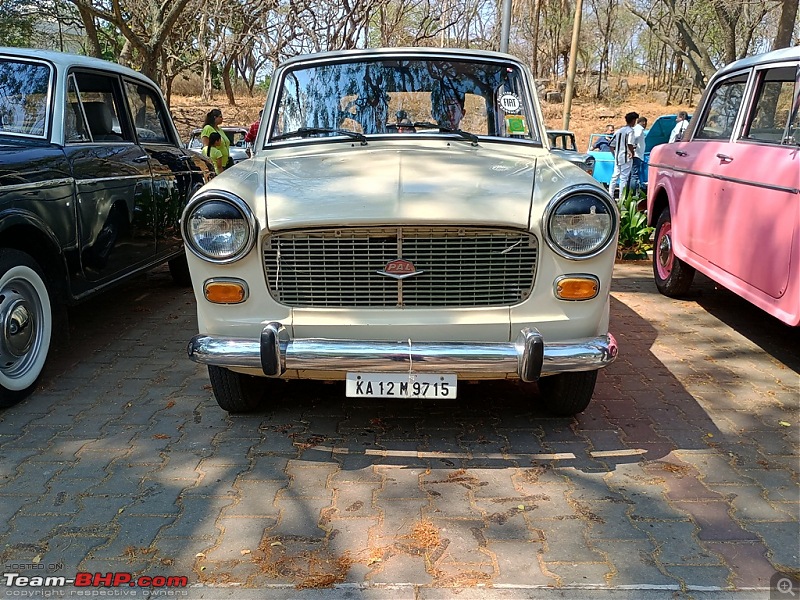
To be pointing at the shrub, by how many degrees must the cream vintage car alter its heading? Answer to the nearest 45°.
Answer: approximately 135° to its left

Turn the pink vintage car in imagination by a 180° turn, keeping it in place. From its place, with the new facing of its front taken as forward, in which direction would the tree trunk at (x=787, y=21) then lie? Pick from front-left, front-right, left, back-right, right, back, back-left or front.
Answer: front-right

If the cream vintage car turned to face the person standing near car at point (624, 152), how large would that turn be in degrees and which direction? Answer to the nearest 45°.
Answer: approximately 135° to its left

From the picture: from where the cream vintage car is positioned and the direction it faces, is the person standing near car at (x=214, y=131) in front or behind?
behind

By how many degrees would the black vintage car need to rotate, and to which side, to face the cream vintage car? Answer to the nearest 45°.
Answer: approximately 90° to its left

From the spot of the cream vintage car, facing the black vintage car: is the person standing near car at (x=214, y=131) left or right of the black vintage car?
right

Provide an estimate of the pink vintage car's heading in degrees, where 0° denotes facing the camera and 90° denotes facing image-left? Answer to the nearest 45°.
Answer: approximately 315°
